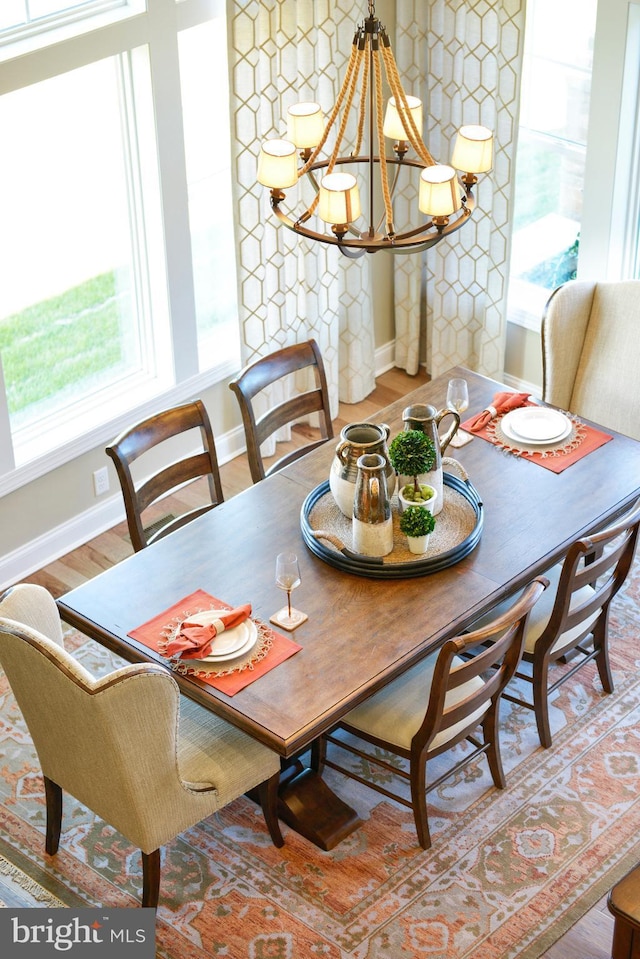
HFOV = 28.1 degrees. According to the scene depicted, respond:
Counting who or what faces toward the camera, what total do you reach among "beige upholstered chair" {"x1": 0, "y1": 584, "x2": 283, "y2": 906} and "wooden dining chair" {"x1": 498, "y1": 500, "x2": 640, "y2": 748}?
0

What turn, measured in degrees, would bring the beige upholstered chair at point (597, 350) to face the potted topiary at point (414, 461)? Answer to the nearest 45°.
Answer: approximately 45° to its left

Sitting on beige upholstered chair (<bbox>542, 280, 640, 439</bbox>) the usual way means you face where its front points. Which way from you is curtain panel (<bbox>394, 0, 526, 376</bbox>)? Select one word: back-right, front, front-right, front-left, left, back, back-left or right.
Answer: right

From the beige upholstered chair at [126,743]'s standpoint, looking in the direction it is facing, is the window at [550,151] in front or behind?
in front

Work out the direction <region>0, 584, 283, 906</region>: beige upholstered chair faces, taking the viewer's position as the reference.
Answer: facing away from the viewer and to the right of the viewer

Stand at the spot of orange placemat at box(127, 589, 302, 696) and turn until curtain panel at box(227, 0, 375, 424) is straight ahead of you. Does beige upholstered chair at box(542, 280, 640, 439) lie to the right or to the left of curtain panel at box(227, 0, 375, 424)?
right

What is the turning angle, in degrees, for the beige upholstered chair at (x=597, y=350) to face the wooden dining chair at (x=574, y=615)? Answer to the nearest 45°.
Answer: approximately 45° to its left

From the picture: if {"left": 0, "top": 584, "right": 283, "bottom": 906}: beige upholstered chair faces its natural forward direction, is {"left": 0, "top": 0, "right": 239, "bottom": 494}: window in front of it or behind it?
in front

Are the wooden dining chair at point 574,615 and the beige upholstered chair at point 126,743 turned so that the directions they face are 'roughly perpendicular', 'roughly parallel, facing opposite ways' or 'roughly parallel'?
roughly perpendicular

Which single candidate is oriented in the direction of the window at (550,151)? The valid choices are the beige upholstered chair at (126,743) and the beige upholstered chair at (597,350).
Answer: the beige upholstered chair at (126,743)

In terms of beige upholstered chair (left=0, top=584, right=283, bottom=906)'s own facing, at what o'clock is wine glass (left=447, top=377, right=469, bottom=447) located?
The wine glass is roughly at 12 o'clock from the beige upholstered chair.

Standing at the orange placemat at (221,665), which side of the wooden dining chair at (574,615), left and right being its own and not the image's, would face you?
left

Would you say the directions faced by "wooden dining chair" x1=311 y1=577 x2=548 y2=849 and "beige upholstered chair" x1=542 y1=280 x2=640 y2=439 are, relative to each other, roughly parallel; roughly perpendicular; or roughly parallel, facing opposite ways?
roughly perpendicular

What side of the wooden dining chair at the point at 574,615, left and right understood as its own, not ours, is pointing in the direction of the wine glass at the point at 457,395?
front

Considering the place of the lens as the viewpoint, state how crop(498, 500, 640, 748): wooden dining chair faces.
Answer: facing away from the viewer and to the left of the viewer

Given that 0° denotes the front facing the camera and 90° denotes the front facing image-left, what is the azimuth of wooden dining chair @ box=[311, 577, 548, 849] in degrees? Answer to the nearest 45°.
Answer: approximately 135°

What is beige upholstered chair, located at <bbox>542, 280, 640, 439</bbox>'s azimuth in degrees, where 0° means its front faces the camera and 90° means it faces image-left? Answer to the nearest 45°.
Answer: approximately 45°
